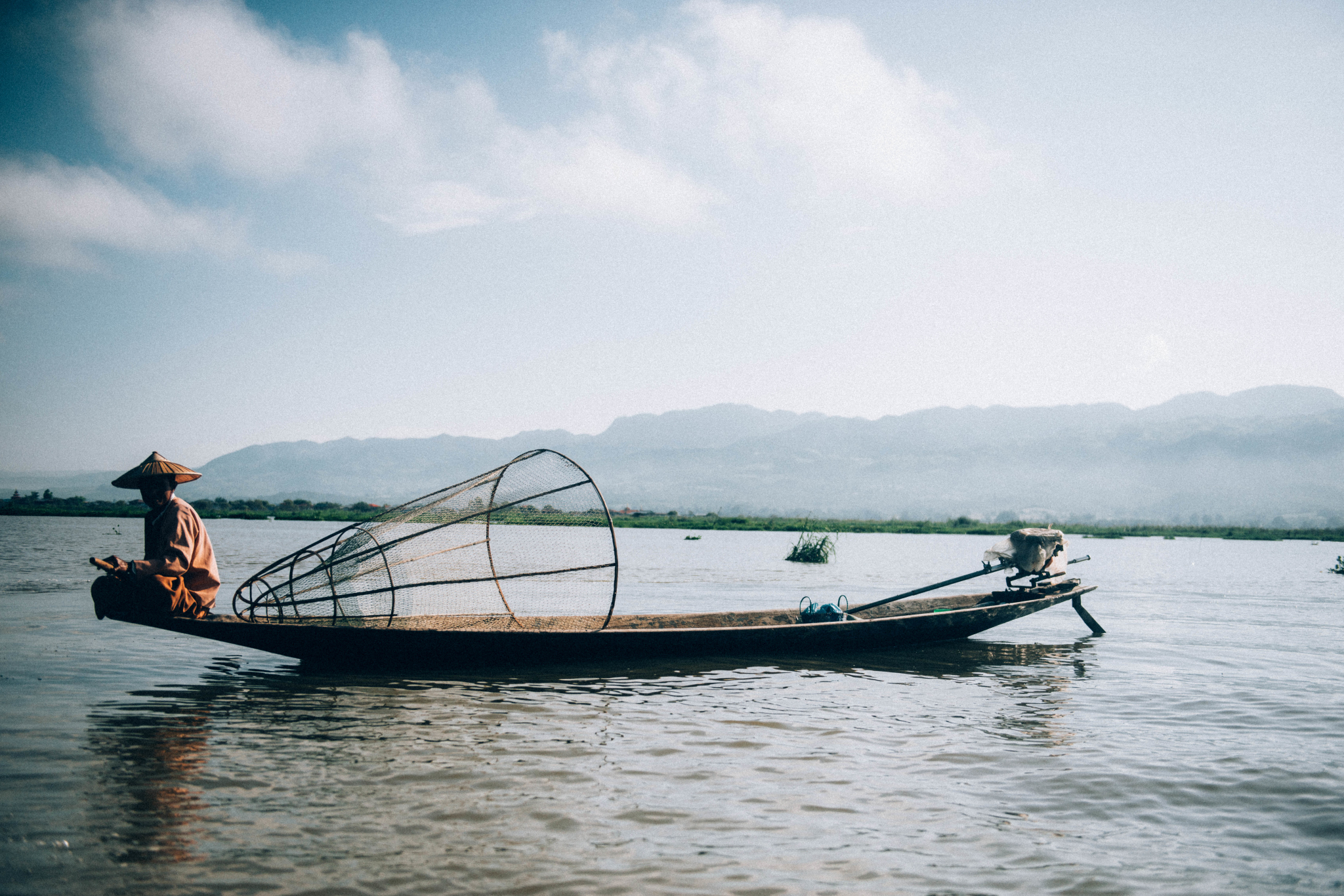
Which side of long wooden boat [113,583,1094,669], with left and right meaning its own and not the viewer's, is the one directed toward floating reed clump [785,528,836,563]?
right

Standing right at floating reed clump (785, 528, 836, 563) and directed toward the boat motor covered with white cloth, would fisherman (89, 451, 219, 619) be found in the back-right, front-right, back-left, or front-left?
front-right

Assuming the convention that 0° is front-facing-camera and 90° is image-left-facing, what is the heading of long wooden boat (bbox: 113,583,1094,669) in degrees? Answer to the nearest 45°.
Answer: approximately 90°

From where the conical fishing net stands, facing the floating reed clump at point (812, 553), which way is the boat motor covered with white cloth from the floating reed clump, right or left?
right

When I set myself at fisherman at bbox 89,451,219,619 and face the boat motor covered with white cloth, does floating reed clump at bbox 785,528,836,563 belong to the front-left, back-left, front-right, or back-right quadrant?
front-left
